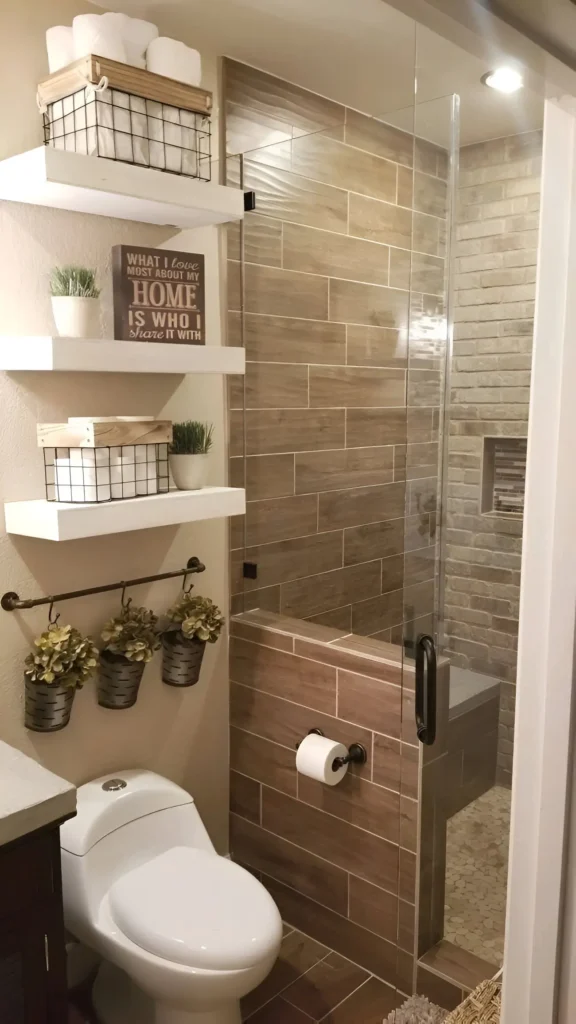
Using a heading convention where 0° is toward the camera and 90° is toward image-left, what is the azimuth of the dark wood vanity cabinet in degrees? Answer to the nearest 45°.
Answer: approximately 315°

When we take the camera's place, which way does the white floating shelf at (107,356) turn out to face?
facing the viewer and to the right of the viewer

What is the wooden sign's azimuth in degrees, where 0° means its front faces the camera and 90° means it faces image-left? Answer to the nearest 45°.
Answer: approximately 315°

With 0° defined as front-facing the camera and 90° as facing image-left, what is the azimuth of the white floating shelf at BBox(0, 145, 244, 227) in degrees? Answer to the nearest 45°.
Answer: approximately 315°

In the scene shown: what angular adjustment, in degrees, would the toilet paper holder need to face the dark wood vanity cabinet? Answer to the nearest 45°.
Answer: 0° — it already faces it

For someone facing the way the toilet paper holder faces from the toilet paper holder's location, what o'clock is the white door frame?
The white door frame is roughly at 10 o'clock from the toilet paper holder.

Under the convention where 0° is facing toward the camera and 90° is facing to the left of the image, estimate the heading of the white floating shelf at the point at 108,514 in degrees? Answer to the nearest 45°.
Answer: approximately 315°

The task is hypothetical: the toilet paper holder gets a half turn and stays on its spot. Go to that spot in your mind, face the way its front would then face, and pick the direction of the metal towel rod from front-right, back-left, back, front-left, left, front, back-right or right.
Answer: back-left
